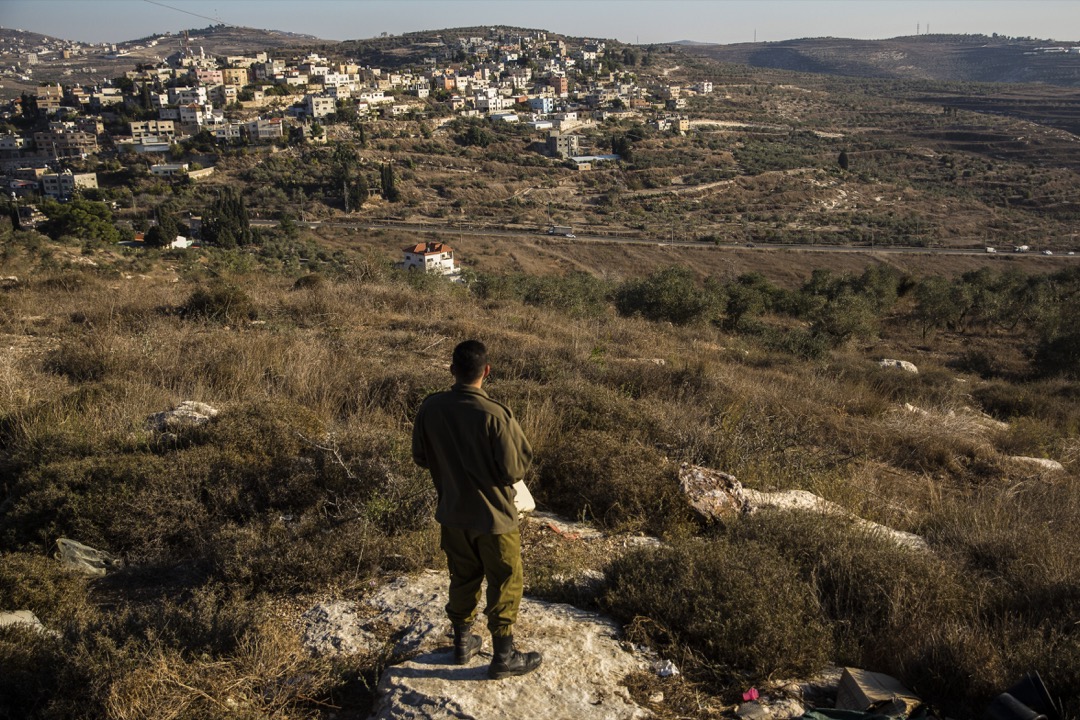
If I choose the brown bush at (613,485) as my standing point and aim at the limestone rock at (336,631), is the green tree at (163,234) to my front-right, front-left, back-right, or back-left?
back-right

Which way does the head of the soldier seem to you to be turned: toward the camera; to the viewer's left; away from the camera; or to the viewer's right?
away from the camera

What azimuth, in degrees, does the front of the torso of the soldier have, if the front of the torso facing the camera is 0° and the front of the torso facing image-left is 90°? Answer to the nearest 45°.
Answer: approximately 180°

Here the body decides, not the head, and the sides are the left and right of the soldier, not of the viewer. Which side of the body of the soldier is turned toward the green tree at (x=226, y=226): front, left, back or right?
front

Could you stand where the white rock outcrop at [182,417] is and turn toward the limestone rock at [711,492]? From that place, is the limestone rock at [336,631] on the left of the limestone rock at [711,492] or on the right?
right

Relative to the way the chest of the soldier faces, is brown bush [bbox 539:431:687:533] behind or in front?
in front

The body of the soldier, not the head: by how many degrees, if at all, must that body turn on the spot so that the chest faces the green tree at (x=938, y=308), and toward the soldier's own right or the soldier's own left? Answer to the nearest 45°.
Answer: approximately 45° to the soldier's own right

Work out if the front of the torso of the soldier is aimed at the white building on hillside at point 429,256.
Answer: yes

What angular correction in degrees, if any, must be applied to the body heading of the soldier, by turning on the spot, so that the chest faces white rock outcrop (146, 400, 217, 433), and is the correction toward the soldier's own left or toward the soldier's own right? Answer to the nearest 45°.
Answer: approximately 45° to the soldier's own left
